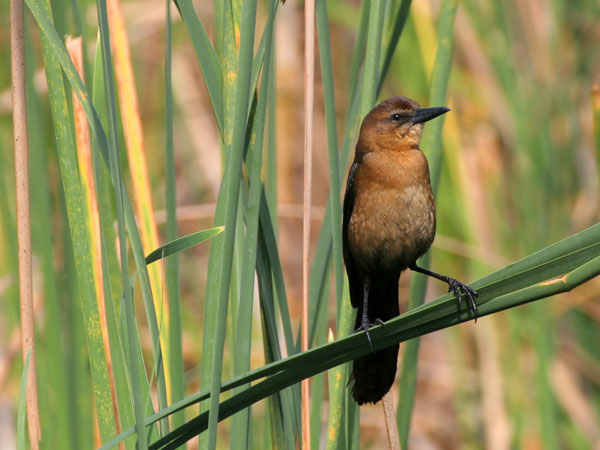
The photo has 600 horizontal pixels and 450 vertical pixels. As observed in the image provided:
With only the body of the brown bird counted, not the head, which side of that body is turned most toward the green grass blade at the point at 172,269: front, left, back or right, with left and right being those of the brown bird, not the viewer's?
right

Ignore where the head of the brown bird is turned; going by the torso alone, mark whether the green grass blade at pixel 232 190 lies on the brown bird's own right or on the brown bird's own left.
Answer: on the brown bird's own right

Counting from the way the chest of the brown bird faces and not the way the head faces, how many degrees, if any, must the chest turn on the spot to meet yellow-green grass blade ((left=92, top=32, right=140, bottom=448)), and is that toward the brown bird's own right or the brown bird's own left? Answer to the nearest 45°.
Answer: approximately 90° to the brown bird's own right

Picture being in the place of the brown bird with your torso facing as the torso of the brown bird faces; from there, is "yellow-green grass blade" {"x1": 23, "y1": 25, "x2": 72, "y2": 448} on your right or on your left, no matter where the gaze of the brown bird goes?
on your right

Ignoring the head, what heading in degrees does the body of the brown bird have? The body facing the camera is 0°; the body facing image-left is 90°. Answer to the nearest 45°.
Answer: approximately 315°

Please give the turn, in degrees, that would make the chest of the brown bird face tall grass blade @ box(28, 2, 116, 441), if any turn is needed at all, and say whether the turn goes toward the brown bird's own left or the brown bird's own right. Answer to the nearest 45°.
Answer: approximately 90° to the brown bird's own right
